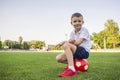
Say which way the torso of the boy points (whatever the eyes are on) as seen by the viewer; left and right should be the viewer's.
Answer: facing the viewer and to the left of the viewer
